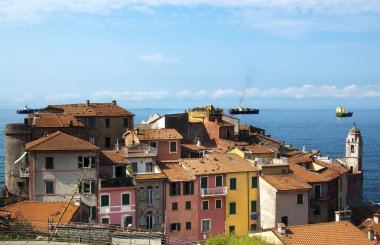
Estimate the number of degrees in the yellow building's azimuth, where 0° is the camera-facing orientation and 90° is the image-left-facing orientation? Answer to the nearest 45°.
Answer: approximately 0°

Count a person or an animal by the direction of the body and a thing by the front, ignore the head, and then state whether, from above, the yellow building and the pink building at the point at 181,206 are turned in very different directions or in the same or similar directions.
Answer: same or similar directions

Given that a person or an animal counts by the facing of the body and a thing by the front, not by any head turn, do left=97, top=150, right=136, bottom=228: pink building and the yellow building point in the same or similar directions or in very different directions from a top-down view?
same or similar directions

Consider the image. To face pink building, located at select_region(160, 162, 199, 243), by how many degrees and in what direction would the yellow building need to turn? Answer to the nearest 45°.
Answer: approximately 45° to its right

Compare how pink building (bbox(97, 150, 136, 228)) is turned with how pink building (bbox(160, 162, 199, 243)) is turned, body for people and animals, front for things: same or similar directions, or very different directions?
same or similar directions

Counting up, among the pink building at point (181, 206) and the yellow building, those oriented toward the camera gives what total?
2

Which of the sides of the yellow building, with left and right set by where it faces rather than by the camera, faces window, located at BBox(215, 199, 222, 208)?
right

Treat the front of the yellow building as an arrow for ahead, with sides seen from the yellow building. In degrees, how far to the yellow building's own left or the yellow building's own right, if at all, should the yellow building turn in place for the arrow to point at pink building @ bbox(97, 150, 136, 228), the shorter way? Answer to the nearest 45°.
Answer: approximately 45° to the yellow building's own right

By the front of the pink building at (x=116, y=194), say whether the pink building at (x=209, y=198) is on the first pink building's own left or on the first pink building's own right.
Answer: on the first pink building's own left

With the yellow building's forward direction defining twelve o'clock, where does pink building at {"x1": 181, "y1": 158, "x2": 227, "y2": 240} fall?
The pink building is roughly at 2 o'clock from the yellow building.

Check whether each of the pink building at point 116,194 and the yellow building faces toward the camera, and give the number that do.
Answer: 2

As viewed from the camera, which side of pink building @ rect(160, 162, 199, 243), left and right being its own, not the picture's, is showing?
front

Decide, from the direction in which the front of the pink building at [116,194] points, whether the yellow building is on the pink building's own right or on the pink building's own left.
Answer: on the pink building's own left
